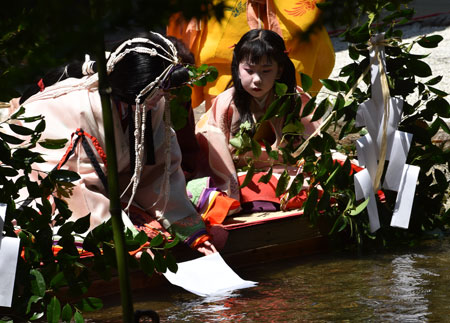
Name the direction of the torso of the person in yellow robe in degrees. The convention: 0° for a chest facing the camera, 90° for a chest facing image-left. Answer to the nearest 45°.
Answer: approximately 0°

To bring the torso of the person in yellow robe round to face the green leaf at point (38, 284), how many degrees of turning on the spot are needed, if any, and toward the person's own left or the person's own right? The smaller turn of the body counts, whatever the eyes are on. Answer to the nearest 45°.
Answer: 0° — they already face it

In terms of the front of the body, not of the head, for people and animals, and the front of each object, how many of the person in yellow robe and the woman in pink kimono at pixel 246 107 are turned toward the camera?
2

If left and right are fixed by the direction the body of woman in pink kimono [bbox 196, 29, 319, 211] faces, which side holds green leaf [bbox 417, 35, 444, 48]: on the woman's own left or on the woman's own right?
on the woman's own left

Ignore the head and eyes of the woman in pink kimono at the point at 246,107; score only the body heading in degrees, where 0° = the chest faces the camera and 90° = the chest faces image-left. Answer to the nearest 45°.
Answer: approximately 0°
